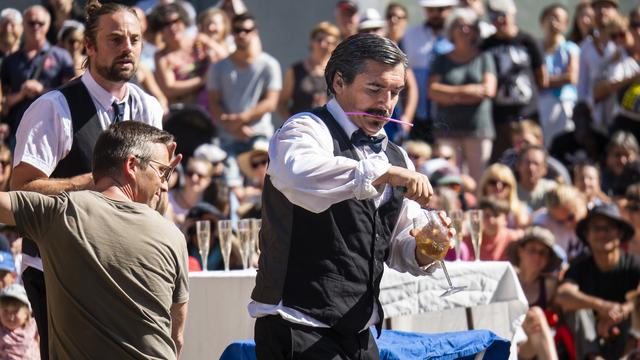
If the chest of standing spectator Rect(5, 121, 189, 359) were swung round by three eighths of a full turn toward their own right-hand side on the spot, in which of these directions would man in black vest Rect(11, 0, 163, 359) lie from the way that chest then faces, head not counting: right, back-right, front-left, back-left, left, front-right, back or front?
back

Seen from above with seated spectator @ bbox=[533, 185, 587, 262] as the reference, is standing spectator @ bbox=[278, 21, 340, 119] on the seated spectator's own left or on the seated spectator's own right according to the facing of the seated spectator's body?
on the seated spectator's own right

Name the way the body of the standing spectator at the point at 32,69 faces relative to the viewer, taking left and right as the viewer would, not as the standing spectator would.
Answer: facing the viewer

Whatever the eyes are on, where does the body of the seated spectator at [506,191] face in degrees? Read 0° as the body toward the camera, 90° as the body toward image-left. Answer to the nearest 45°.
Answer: approximately 0°

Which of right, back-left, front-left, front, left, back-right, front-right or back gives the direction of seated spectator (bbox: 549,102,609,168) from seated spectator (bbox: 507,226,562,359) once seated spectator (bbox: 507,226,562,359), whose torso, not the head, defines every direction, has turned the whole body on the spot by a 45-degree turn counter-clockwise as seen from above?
back-left

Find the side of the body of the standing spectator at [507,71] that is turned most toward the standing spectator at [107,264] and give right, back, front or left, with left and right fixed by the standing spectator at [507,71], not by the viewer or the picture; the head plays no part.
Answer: front

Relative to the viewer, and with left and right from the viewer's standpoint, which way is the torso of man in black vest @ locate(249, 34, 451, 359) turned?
facing the viewer and to the right of the viewer

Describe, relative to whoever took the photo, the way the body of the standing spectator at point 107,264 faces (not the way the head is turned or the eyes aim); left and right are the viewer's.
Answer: facing away from the viewer and to the right of the viewer

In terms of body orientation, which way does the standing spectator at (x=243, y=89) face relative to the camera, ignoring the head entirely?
toward the camera
